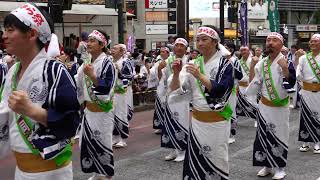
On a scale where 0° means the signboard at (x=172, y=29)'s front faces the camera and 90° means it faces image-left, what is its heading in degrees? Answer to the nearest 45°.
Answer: approximately 0°

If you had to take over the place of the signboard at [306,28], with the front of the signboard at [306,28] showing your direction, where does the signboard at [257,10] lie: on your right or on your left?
on your right

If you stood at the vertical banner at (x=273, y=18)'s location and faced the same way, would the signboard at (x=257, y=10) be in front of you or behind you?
behind

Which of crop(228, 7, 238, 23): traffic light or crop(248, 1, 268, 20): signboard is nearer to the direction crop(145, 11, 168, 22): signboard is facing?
the traffic light

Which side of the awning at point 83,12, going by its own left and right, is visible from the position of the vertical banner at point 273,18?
left

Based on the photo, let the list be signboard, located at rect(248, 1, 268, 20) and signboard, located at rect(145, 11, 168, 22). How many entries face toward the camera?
2

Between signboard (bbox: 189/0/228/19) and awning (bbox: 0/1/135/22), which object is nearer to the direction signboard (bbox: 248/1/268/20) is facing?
the awning
